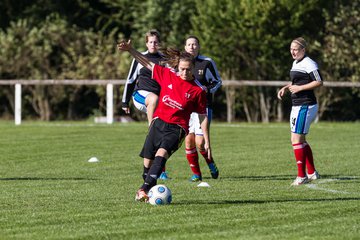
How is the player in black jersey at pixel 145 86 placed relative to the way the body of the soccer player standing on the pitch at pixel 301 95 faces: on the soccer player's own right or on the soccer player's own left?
on the soccer player's own right

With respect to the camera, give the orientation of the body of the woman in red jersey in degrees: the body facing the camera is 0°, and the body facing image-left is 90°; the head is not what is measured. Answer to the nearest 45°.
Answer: approximately 0°

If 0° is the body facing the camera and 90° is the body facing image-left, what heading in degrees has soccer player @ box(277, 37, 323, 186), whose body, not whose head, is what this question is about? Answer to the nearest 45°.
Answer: approximately 45°

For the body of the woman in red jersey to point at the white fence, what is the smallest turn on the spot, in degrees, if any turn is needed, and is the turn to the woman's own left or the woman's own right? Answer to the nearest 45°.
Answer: approximately 180°

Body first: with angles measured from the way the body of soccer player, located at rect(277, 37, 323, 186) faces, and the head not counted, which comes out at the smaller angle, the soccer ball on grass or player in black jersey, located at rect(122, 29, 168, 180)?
the soccer ball on grass

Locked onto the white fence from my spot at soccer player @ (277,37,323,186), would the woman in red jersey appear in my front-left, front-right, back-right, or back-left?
back-left

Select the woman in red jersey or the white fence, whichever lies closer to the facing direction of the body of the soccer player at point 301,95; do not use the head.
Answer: the woman in red jersey

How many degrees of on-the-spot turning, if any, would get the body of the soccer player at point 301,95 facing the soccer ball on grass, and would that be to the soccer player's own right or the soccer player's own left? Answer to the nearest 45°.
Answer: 0° — they already face it
